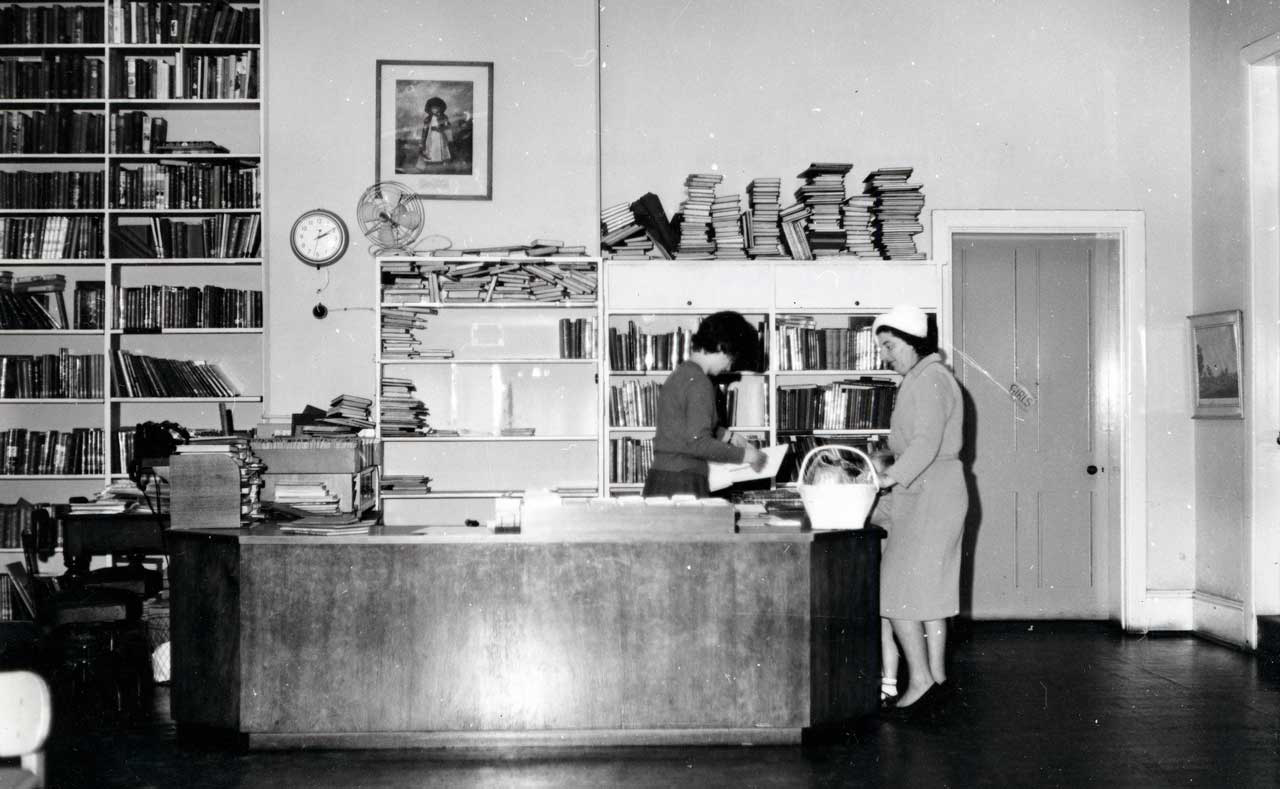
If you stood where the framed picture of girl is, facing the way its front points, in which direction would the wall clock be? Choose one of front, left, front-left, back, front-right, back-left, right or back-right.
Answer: right

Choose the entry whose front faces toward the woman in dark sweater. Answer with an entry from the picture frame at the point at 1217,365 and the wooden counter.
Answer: the picture frame

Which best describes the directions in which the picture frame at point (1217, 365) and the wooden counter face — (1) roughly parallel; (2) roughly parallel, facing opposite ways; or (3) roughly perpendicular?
roughly perpendicular

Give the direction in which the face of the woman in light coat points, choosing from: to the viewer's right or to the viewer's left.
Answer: to the viewer's left

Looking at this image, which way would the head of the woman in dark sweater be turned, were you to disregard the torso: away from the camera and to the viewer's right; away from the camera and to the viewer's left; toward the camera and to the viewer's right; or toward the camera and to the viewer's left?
away from the camera and to the viewer's right

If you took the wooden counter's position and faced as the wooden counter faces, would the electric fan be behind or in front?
behind

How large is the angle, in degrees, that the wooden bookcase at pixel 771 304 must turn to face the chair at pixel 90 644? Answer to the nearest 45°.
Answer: approximately 45° to its right
